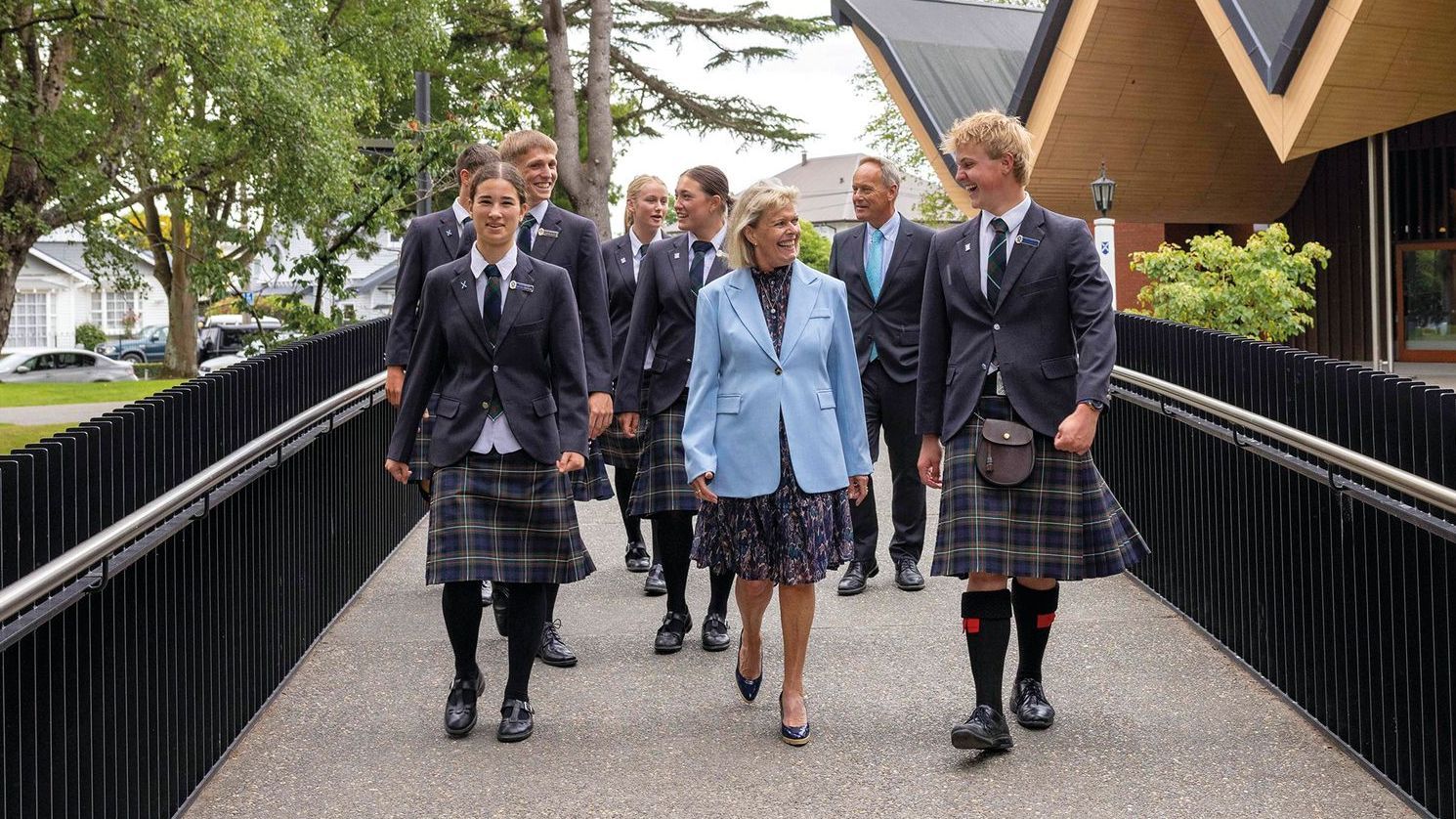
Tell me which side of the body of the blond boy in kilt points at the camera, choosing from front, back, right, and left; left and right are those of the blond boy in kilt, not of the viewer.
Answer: front

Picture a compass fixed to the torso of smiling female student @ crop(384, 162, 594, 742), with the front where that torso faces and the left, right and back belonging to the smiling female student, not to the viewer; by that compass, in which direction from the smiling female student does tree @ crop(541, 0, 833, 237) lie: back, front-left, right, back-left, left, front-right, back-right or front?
back

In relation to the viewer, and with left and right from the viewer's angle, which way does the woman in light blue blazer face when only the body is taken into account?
facing the viewer

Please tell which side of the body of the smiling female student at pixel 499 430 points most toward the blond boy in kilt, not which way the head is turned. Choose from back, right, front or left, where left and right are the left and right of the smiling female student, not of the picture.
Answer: left

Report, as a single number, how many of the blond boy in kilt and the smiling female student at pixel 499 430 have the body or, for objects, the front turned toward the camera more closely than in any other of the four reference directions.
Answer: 2

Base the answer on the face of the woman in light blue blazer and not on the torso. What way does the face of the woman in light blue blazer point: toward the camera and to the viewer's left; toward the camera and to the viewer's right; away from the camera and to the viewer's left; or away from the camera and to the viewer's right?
toward the camera and to the viewer's right

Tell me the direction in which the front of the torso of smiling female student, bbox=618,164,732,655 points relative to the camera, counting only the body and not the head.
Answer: toward the camera

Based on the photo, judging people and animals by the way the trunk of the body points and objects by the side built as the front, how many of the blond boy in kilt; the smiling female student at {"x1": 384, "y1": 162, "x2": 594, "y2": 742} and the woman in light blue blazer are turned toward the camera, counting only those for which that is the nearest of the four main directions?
3

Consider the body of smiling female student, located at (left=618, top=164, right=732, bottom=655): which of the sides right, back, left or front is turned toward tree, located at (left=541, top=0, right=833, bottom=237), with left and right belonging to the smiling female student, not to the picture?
back
